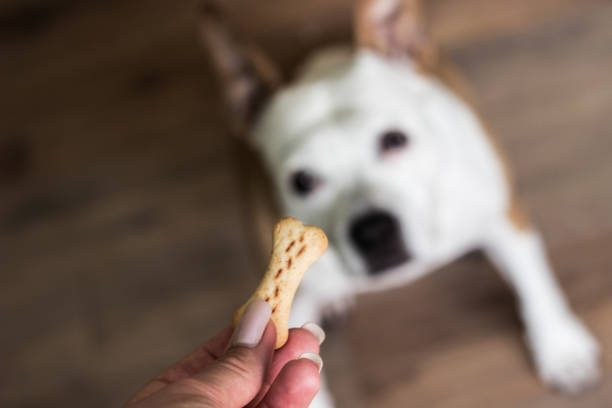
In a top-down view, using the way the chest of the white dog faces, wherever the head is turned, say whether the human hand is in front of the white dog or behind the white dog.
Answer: in front

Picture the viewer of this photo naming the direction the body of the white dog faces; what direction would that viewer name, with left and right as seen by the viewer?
facing the viewer
